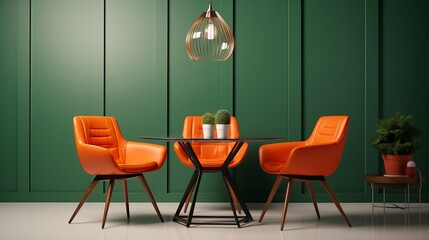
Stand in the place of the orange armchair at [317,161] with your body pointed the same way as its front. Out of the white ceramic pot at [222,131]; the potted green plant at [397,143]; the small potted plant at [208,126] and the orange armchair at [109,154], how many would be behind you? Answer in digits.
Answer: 1

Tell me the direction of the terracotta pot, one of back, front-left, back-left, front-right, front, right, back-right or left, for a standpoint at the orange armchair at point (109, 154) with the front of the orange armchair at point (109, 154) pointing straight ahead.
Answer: front-left

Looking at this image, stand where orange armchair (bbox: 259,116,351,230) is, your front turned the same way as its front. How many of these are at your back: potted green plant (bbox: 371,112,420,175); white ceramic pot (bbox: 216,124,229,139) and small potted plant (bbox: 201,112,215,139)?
1

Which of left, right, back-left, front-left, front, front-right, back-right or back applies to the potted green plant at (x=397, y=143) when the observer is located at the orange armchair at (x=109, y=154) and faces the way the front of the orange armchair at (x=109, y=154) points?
front-left

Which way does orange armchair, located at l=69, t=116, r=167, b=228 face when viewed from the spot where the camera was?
facing the viewer and to the right of the viewer

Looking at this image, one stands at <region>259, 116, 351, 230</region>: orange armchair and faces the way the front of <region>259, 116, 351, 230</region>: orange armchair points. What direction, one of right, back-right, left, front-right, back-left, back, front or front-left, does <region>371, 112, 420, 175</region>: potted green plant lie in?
back

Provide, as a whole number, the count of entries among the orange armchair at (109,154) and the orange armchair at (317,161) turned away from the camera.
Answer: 0

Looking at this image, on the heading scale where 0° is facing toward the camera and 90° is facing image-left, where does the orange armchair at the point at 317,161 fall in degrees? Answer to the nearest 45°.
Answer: approximately 45°

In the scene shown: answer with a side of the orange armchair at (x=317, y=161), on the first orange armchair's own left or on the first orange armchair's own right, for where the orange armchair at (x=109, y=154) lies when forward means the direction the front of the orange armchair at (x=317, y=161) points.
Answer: on the first orange armchair's own right

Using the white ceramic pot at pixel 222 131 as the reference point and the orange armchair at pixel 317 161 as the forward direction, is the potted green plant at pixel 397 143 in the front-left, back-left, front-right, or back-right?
front-left

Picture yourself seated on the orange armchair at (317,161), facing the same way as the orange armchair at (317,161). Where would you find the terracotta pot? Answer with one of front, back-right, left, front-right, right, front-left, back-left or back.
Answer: back

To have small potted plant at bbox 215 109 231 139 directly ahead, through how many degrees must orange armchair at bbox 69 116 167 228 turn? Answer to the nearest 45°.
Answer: approximately 45° to its left

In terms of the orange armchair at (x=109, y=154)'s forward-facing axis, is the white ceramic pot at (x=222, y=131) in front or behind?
in front

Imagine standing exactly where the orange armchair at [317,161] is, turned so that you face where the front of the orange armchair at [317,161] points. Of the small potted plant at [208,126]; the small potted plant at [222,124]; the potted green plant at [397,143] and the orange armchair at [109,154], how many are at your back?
1

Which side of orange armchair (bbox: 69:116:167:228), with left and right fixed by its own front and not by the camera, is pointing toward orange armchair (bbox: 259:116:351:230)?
front

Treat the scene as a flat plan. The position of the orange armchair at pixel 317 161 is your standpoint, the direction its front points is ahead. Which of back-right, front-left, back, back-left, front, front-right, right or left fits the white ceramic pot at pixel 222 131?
front-right

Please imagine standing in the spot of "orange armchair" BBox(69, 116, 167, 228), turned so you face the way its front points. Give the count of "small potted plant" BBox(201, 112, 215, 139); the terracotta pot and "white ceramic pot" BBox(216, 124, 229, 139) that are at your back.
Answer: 0
